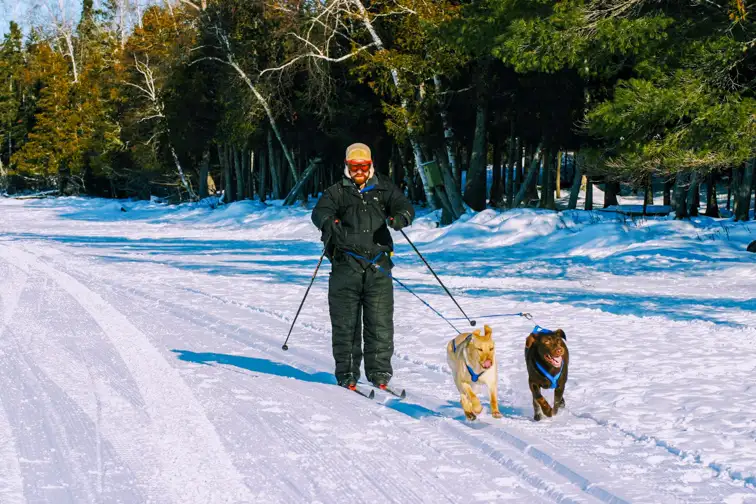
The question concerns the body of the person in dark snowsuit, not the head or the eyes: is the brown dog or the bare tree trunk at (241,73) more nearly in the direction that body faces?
the brown dog

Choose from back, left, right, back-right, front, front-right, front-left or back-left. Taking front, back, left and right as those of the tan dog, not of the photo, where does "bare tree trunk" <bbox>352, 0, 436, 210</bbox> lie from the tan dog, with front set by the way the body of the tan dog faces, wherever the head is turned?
back-left

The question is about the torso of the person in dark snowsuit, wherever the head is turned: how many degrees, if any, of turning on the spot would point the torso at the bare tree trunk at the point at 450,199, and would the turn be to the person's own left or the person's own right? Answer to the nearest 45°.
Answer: approximately 180°

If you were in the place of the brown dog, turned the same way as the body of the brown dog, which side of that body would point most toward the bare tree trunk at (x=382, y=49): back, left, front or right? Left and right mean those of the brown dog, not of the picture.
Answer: back

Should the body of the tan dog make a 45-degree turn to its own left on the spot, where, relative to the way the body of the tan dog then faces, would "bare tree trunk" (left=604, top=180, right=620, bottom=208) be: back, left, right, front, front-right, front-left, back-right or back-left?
left

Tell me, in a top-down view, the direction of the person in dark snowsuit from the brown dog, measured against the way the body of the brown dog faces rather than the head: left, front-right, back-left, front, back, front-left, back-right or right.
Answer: back-right

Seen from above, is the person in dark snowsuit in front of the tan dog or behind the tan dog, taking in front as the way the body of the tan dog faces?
behind

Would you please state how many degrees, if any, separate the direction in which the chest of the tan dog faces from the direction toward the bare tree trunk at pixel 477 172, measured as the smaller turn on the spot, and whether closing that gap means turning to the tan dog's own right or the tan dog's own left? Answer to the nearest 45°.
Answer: approximately 135° to the tan dog's own left

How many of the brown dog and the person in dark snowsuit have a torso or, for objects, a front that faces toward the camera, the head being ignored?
2

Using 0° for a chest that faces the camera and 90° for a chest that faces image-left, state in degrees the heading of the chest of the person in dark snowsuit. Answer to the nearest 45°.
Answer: approximately 0°

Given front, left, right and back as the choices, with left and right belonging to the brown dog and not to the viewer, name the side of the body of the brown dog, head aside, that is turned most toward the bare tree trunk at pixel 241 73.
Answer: back

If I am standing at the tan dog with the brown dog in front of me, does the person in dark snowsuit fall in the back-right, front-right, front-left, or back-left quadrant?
back-left

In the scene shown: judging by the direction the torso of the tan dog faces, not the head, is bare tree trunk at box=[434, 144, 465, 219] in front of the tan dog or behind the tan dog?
behind

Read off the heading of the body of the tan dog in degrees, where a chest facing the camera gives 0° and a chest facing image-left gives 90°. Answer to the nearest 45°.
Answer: approximately 315°

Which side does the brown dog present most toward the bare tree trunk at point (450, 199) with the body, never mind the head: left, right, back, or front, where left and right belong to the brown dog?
back

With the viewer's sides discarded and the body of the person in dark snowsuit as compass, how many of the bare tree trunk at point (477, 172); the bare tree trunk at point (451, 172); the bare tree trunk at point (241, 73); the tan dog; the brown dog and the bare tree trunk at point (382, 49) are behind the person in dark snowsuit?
4
